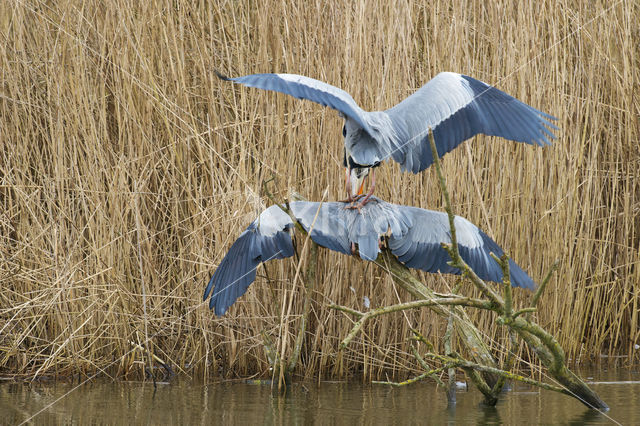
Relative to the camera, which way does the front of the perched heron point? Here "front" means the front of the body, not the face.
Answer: away from the camera
